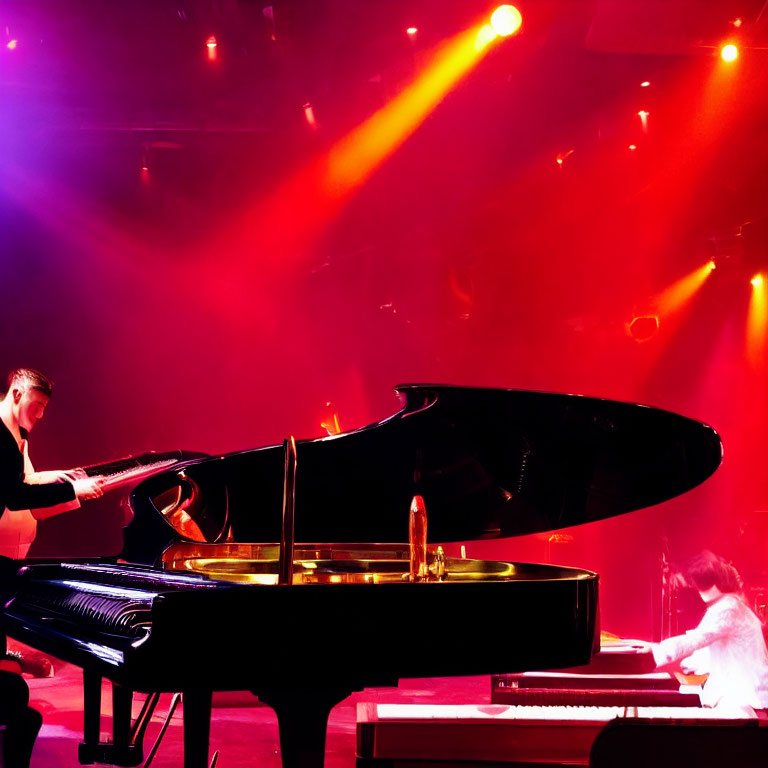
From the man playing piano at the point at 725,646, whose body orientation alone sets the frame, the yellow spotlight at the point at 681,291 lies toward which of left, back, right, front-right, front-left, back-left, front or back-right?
right

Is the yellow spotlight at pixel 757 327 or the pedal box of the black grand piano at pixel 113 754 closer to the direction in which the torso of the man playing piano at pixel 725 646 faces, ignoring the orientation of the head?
the pedal box of the black grand piano

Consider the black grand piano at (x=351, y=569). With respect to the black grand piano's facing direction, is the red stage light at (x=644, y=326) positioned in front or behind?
behind

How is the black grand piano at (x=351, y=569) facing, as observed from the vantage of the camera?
facing the viewer and to the left of the viewer

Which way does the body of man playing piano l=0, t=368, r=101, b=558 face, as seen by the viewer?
to the viewer's right

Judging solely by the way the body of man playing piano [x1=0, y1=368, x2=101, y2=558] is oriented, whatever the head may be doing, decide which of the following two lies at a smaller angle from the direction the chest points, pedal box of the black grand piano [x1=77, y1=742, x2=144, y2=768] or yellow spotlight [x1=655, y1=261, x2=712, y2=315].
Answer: the yellow spotlight

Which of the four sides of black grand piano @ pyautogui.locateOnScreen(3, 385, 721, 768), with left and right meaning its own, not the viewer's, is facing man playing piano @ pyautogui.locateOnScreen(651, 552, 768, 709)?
back

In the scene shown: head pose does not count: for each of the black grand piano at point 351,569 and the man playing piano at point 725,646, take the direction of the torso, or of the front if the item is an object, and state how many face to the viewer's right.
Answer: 0

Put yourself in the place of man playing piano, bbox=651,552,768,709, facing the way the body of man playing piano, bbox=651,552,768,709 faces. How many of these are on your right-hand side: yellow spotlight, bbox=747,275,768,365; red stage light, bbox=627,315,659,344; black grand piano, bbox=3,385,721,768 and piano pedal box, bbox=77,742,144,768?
2

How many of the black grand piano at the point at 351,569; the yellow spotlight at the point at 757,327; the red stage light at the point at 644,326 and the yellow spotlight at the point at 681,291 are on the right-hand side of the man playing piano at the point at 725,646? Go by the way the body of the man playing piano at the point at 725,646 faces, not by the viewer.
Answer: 3

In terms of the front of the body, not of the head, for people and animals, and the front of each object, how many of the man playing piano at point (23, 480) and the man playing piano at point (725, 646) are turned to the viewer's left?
1

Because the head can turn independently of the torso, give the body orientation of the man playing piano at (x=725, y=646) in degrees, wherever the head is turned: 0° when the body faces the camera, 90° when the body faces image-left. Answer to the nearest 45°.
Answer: approximately 90°
